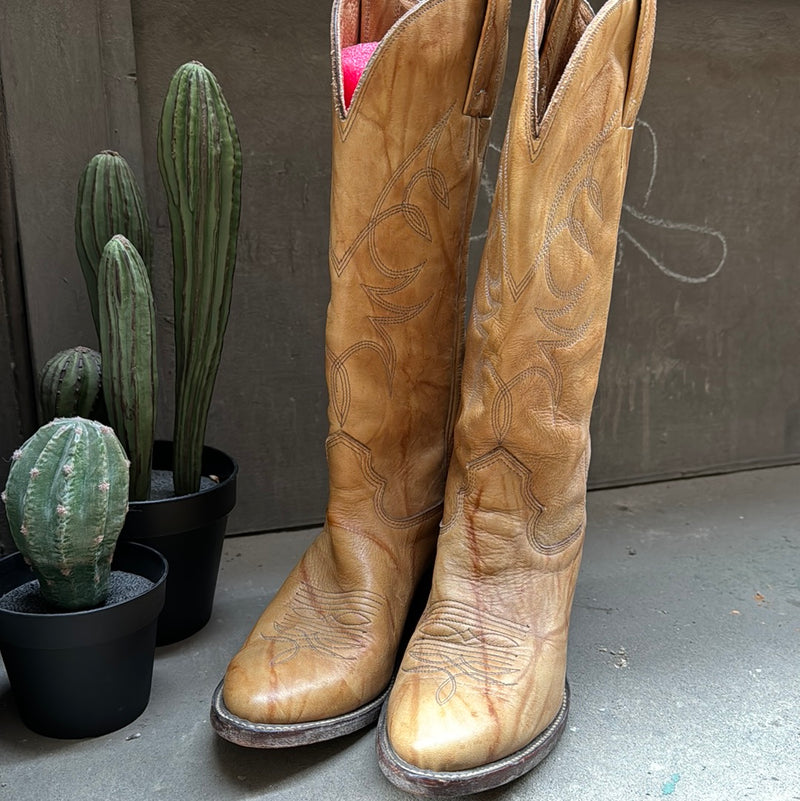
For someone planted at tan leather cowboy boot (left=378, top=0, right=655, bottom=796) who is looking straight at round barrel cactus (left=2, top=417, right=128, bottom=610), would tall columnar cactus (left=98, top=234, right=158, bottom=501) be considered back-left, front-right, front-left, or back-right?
front-right
